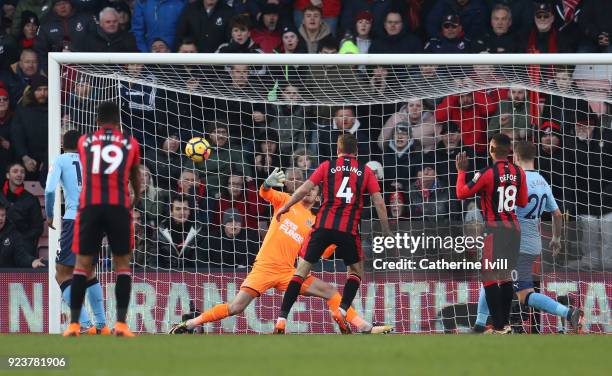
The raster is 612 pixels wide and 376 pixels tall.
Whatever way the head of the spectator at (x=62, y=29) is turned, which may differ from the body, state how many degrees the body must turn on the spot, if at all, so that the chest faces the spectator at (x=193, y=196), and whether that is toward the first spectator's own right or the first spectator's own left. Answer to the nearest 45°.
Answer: approximately 45° to the first spectator's own left

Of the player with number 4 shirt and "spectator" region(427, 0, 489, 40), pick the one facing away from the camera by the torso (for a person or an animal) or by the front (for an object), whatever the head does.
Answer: the player with number 4 shirt

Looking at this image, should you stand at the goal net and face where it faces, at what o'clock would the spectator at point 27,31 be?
The spectator is roughly at 4 o'clock from the goal net.

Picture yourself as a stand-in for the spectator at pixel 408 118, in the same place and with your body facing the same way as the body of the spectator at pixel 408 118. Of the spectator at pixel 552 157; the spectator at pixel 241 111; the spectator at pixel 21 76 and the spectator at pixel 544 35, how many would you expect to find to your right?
2

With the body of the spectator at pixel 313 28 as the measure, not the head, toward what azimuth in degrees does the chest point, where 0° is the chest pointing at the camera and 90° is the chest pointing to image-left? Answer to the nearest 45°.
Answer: approximately 0°

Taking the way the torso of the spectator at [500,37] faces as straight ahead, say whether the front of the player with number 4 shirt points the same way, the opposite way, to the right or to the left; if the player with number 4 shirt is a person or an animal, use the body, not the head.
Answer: the opposite way
